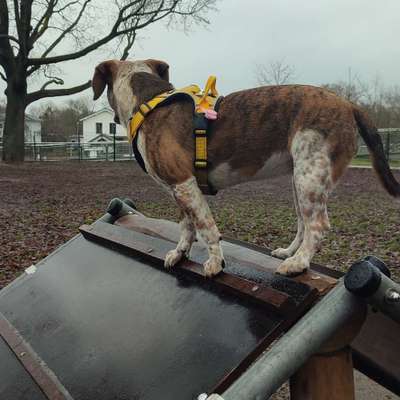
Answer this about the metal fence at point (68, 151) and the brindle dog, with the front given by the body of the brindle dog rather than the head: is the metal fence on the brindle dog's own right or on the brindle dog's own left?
on the brindle dog's own right

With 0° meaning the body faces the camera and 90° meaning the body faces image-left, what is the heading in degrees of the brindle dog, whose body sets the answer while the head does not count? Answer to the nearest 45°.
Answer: approximately 90°
